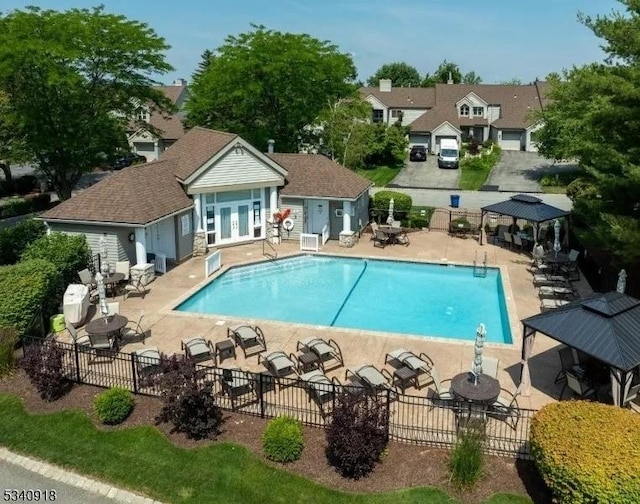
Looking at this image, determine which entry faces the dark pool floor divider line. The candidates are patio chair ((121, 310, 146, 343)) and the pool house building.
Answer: the pool house building

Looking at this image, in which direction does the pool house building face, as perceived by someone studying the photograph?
facing the viewer and to the right of the viewer

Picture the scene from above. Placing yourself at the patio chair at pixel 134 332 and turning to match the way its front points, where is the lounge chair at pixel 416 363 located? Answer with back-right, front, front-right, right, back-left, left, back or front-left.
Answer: back-left

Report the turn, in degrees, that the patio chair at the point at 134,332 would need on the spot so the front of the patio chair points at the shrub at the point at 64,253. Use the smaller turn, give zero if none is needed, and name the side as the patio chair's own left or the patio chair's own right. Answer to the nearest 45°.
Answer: approximately 45° to the patio chair's own right

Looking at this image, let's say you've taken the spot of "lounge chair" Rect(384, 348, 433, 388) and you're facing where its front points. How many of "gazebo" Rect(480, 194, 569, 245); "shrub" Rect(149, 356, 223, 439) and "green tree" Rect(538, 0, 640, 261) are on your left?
1

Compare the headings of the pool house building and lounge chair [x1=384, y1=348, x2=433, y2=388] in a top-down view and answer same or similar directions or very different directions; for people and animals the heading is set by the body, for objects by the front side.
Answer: very different directions

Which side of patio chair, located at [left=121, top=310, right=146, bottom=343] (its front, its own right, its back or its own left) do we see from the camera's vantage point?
left

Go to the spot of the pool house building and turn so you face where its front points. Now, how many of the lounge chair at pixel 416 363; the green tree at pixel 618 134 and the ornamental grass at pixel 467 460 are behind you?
0

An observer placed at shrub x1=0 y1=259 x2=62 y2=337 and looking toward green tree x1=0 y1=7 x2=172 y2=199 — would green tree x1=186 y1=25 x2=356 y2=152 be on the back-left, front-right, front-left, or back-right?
front-right

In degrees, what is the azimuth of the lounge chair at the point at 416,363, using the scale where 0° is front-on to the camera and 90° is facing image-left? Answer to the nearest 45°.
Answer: approximately 135°

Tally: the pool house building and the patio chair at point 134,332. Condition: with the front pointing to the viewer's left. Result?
1

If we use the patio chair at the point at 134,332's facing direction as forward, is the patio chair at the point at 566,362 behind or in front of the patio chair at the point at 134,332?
behind

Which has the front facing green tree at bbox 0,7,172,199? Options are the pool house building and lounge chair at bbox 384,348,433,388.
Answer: the lounge chair

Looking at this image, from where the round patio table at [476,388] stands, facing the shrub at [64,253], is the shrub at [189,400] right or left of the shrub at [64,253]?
left

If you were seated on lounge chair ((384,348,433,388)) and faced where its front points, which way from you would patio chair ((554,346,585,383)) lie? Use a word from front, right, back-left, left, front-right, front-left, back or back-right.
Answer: back-right

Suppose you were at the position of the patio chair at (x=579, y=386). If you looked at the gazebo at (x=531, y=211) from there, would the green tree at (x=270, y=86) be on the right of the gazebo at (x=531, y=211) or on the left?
left
